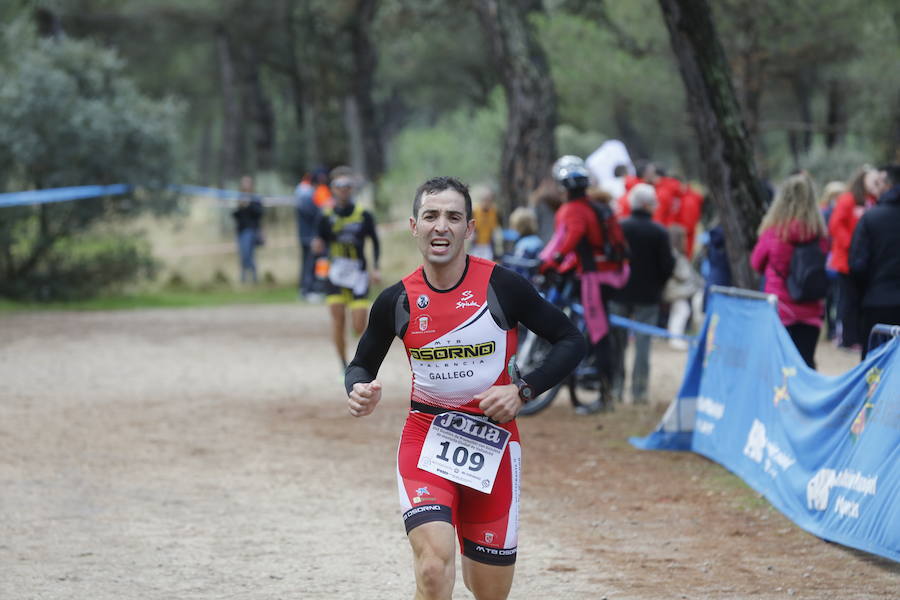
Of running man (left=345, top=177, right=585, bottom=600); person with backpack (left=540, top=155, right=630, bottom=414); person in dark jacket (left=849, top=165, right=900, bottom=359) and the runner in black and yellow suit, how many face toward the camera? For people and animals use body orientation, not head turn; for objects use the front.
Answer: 2

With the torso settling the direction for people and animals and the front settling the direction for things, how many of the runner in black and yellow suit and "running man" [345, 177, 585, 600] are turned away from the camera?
0

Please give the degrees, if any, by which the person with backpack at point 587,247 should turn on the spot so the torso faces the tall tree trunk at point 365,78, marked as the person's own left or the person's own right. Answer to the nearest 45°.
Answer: approximately 45° to the person's own right

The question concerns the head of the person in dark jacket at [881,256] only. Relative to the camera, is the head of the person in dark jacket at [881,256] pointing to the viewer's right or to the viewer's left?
to the viewer's left

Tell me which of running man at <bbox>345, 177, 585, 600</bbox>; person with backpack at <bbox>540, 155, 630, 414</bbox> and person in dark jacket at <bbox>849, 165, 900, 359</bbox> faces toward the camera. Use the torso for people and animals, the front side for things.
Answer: the running man

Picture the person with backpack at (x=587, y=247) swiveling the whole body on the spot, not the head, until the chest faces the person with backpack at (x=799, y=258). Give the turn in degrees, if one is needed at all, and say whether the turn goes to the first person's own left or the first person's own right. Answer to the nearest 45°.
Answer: approximately 180°

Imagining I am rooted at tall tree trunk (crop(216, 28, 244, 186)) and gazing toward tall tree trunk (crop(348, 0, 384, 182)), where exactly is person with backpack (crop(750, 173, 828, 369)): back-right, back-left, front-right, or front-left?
front-right

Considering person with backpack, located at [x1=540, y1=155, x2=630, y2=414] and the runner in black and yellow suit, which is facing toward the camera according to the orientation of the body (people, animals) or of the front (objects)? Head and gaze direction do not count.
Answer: the runner in black and yellow suit

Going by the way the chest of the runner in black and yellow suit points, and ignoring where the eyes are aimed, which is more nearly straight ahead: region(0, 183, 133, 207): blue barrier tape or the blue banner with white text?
the blue banner with white text

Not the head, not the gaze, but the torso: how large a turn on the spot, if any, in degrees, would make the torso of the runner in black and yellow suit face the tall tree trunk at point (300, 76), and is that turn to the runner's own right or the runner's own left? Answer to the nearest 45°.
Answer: approximately 180°

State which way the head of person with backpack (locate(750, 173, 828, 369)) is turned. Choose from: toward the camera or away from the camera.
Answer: away from the camera

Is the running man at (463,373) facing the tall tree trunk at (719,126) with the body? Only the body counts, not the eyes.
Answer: no

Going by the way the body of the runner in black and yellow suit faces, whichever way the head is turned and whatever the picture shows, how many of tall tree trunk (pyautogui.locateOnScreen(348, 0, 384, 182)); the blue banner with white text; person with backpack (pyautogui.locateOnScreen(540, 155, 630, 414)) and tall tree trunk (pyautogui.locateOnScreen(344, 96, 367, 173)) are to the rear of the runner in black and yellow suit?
2

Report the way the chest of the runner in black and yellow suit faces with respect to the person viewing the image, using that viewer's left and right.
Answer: facing the viewer

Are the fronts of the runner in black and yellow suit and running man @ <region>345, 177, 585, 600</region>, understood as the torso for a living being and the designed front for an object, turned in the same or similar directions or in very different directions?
same or similar directions
